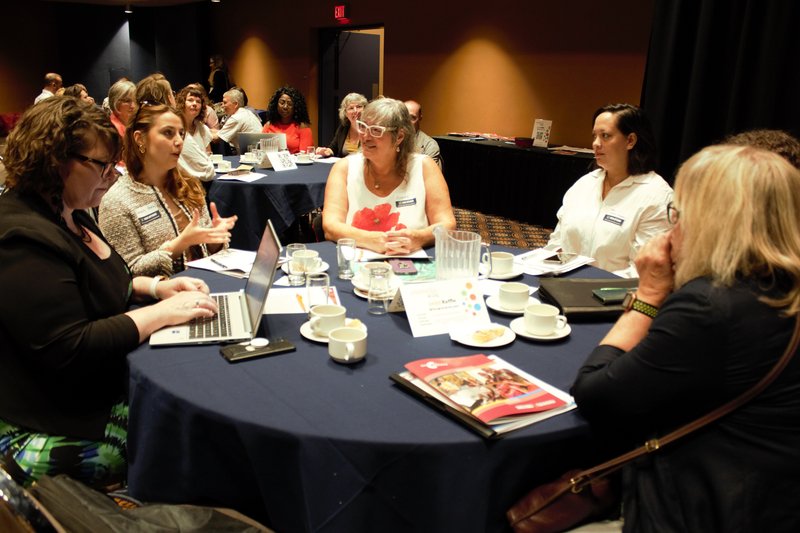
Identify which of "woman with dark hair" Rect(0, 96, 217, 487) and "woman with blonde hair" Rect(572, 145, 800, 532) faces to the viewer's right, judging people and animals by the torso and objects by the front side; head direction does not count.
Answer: the woman with dark hair

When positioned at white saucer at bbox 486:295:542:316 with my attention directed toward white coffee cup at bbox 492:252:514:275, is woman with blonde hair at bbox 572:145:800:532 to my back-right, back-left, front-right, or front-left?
back-right

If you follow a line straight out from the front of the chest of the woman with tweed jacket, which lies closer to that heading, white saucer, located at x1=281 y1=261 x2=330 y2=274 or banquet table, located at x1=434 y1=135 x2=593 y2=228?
the white saucer

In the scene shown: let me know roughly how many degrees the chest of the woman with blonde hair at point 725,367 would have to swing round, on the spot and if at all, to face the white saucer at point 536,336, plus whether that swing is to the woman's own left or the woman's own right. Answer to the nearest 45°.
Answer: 0° — they already face it

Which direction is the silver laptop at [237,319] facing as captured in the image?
to the viewer's left

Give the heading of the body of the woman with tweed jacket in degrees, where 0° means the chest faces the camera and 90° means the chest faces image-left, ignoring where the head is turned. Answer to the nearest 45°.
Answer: approximately 315°

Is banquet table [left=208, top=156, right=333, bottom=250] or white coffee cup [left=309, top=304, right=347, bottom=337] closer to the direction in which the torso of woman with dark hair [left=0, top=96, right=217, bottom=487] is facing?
the white coffee cup
